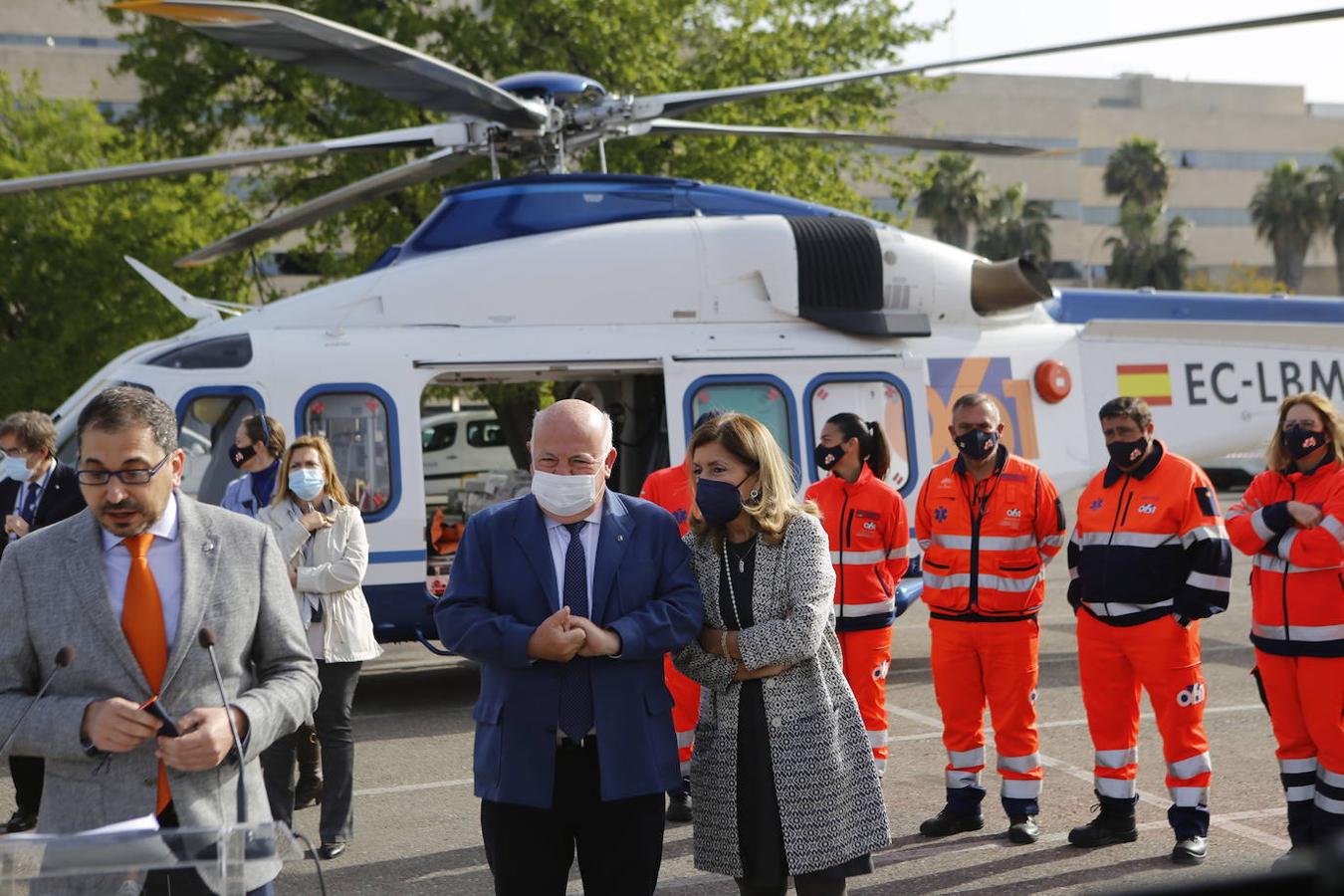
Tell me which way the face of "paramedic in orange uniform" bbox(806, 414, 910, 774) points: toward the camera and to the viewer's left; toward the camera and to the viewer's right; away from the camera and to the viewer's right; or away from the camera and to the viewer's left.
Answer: toward the camera and to the viewer's left

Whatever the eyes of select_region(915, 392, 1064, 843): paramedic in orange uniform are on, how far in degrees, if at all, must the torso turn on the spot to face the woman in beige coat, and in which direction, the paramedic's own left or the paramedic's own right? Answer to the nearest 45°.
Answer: approximately 90° to the paramedic's own right

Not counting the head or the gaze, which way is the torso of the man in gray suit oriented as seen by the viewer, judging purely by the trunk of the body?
toward the camera

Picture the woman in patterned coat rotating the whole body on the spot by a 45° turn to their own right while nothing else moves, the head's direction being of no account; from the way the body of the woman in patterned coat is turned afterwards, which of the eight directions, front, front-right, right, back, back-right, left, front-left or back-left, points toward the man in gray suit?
front-left

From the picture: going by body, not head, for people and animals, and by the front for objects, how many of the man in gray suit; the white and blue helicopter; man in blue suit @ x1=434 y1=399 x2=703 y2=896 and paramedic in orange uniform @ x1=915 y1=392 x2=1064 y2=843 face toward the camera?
3

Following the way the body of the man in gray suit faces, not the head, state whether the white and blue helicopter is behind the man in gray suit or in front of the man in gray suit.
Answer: behind

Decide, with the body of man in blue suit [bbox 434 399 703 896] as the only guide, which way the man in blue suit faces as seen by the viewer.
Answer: toward the camera

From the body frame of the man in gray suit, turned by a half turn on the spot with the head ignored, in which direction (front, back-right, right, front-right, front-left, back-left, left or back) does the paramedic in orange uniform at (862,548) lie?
front-right

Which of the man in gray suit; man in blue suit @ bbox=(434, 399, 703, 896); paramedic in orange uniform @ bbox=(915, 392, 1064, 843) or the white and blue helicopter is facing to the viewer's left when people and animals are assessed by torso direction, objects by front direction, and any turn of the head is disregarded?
the white and blue helicopter

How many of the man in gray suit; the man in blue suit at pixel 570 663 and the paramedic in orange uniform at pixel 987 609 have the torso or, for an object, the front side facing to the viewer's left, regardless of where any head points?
0

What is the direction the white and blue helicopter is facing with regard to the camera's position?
facing to the left of the viewer

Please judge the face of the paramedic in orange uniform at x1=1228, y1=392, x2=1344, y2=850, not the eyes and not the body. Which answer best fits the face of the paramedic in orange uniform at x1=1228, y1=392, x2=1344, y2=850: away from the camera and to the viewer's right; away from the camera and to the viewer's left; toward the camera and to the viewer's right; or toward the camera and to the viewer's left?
toward the camera and to the viewer's left

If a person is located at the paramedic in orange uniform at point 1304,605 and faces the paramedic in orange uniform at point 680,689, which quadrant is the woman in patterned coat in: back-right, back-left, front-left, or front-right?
front-left

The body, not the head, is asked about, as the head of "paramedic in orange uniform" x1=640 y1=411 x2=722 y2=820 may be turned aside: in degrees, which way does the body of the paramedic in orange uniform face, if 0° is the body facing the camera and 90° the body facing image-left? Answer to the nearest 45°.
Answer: approximately 45°
